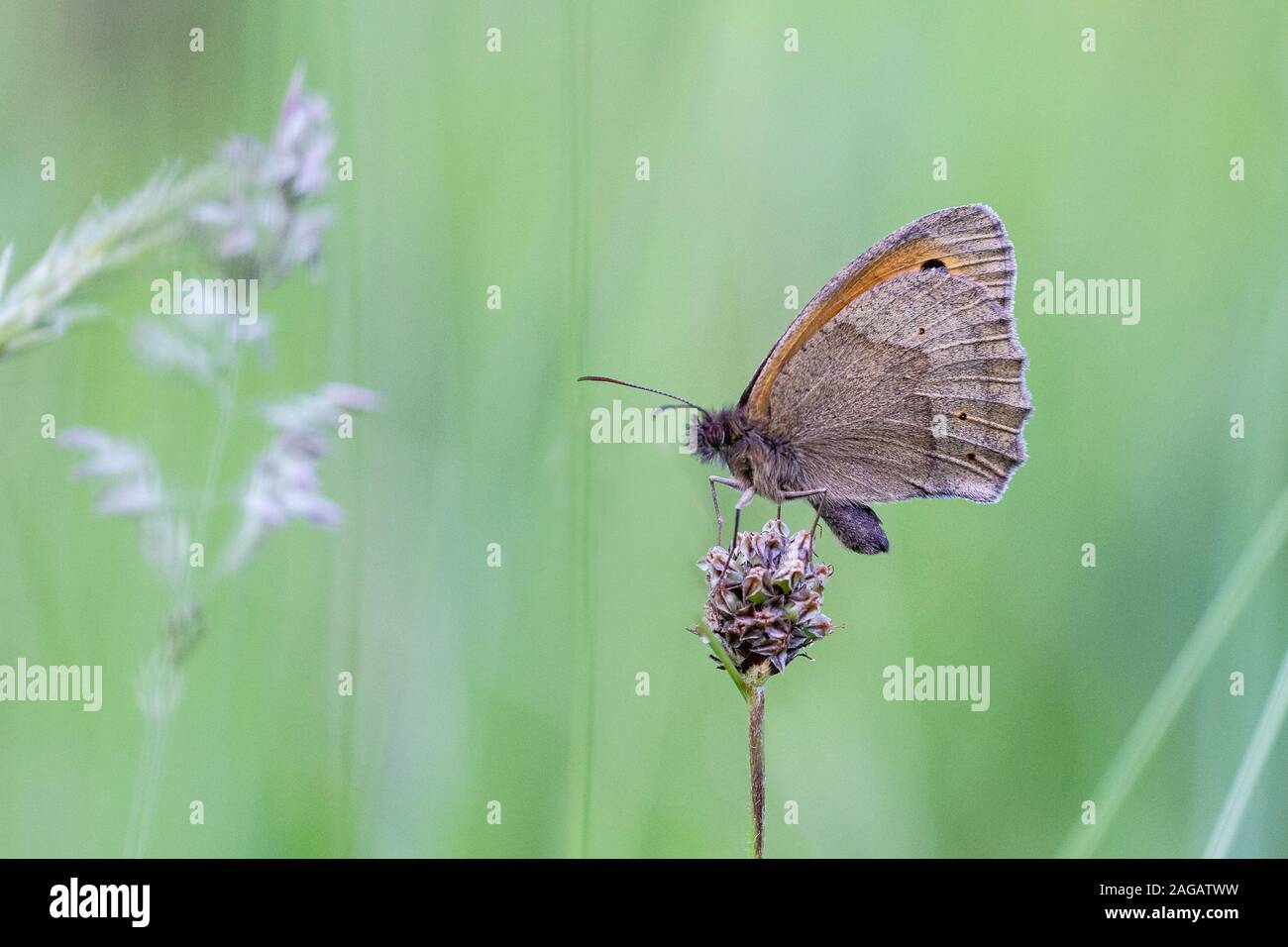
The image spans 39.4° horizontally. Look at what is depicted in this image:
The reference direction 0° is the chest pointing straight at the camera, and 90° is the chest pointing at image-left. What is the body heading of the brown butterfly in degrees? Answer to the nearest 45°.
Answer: approximately 90°
